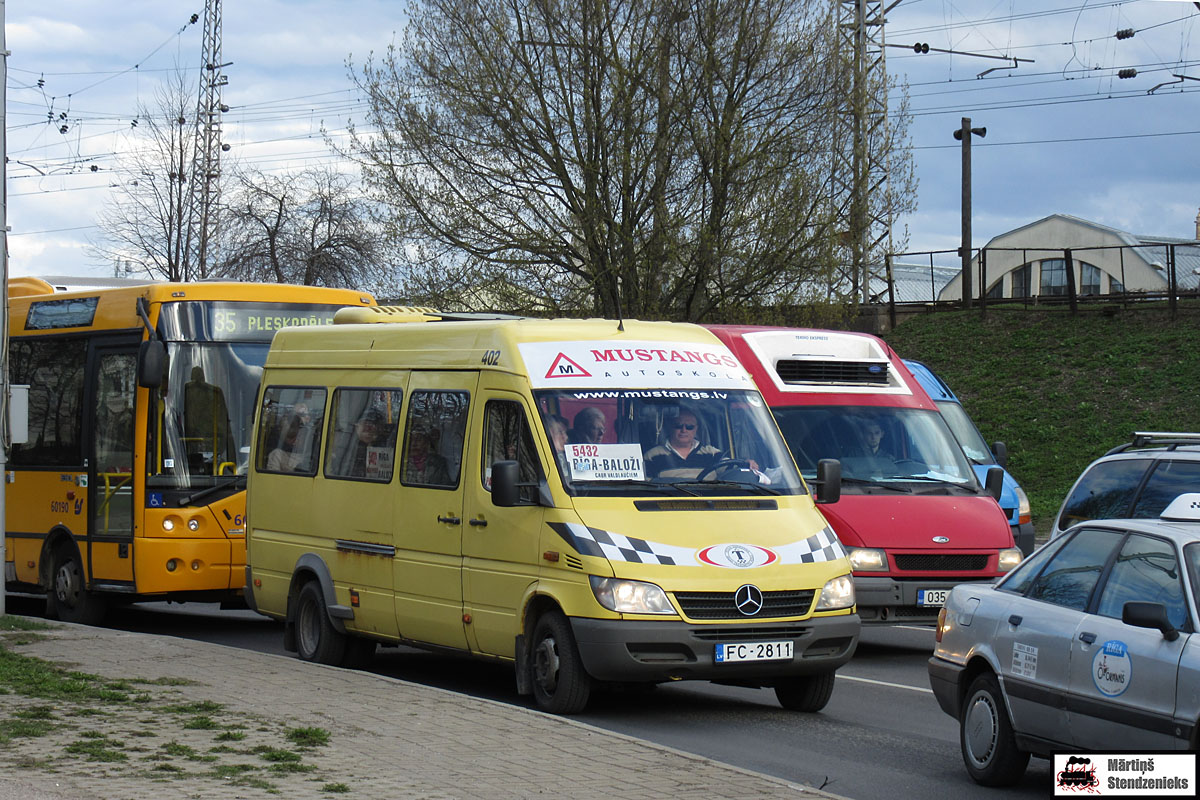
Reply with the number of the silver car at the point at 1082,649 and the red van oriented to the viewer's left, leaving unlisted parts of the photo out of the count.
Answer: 0

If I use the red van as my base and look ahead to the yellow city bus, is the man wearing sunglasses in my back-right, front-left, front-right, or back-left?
front-left

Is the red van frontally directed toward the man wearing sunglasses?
no

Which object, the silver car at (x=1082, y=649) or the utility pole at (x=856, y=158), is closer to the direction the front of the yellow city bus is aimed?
the silver car

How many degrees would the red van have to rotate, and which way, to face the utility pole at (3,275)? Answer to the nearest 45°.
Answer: approximately 135° to its right

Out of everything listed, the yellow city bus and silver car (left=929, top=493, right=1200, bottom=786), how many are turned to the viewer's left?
0

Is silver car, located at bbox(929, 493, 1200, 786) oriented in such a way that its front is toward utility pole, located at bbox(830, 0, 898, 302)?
no

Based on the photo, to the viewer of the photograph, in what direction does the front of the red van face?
facing the viewer and to the right of the viewer

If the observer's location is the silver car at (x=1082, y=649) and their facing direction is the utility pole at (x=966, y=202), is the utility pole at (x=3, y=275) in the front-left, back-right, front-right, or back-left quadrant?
front-left

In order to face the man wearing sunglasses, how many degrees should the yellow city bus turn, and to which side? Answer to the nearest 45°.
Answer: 0° — it already faces them

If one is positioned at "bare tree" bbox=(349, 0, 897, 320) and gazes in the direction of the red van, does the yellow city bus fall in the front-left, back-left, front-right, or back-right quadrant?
front-right

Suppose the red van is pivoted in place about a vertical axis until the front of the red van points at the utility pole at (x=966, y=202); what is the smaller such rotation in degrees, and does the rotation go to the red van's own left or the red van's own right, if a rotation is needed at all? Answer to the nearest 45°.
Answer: approximately 135° to the red van's own left

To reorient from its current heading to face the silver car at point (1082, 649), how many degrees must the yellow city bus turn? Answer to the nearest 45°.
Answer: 0° — it already faces it

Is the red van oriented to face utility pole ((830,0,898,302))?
no

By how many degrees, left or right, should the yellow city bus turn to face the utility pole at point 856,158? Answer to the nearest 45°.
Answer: approximately 90° to its left

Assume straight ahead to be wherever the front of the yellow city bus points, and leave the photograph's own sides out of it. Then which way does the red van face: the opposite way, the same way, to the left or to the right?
the same way

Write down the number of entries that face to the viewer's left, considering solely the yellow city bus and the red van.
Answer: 0

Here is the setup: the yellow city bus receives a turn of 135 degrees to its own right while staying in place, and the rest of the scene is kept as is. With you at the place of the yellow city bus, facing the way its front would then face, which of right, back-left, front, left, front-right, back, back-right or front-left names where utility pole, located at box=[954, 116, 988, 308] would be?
back-right
